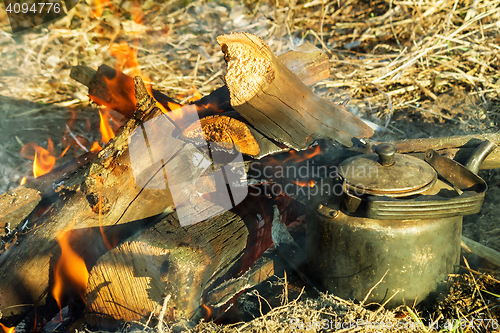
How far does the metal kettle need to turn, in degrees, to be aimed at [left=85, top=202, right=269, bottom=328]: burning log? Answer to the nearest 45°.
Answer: approximately 135° to its left

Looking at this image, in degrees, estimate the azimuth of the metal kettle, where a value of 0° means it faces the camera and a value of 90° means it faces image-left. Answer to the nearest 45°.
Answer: approximately 225°
